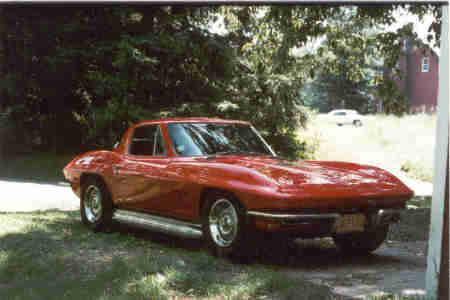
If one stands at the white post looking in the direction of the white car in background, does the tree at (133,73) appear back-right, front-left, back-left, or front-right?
front-left

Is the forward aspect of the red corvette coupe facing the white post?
yes

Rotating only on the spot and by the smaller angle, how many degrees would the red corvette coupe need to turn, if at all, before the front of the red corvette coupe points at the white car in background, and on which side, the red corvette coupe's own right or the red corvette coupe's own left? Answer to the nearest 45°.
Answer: approximately 135° to the red corvette coupe's own left

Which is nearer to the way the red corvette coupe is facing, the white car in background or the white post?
the white post

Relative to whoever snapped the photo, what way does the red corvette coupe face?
facing the viewer and to the right of the viewer

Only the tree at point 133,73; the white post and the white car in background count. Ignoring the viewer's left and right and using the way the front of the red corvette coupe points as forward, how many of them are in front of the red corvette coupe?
1

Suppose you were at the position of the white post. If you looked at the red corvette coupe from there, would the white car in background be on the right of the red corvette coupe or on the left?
right

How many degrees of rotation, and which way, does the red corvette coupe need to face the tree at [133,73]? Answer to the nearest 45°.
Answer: approximately 135° to its left

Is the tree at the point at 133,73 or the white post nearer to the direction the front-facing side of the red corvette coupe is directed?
the white post

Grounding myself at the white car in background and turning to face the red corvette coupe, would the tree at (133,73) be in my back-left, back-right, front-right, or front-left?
front-right
